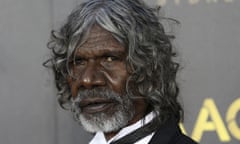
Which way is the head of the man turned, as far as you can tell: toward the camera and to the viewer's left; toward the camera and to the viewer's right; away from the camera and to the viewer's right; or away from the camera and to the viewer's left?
toward the camera and to the viewer's left

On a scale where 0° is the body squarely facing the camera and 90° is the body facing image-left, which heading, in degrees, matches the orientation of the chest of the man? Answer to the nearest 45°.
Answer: approximately 45°
